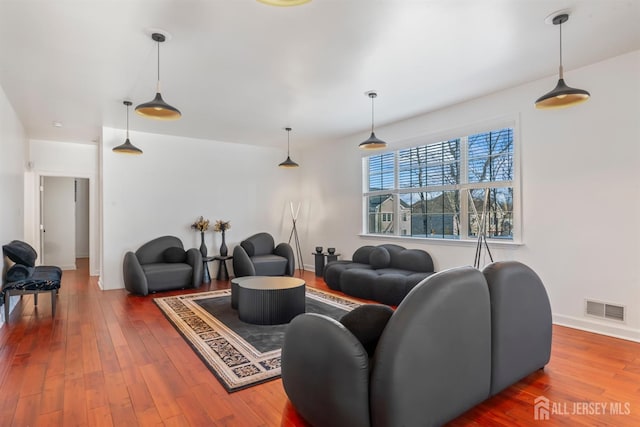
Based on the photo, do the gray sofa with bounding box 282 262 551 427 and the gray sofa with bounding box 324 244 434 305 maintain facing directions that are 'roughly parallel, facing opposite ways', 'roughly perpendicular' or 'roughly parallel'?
roughly perpendicular

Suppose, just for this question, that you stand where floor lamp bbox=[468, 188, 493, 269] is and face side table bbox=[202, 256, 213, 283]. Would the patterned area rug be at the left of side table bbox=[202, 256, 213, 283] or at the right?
left

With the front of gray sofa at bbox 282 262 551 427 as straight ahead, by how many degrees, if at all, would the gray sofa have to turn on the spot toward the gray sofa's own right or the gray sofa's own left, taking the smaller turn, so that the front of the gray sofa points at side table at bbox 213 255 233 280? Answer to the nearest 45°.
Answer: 0° — it already faces it

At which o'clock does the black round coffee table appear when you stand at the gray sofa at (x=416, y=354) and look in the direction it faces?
The black round coffee table is roughly at 12 o'clock from the gray sofa.

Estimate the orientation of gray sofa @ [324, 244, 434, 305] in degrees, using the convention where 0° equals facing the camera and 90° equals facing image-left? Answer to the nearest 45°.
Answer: approximately 45°

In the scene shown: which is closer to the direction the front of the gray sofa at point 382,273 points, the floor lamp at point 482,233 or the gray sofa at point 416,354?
the gray sofa

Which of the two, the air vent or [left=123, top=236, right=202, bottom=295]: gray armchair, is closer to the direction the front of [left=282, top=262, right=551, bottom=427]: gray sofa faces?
the gray armchair

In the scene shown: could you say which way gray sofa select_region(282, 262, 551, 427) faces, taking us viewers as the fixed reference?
facing away from the viewer and to the left of the viewer

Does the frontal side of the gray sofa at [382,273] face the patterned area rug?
yes

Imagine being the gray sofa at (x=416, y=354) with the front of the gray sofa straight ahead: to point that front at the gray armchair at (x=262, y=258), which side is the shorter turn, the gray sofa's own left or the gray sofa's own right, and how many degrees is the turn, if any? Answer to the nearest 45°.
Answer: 0° — it already faces it
